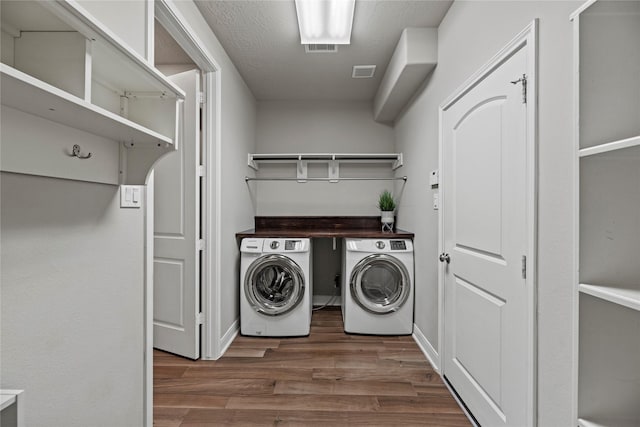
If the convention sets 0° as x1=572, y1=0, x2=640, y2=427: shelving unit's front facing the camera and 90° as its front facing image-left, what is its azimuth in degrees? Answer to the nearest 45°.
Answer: approximately 90°

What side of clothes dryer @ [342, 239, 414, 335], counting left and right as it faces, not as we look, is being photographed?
front

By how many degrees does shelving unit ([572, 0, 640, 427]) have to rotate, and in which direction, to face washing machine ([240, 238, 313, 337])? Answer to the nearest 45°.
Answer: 0° — it already faces it

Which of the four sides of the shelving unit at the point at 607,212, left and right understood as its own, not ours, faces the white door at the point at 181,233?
front

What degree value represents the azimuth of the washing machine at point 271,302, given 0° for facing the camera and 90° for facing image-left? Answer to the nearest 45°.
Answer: approximately 0°

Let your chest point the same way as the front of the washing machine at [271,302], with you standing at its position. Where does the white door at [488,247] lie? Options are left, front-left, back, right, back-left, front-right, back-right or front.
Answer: front-left

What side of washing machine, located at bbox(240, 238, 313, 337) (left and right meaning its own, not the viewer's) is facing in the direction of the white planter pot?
left

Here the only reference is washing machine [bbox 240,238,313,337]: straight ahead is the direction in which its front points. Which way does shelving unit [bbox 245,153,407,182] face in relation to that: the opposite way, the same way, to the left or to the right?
the same way

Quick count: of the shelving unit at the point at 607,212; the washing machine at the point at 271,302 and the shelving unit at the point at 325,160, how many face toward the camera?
2

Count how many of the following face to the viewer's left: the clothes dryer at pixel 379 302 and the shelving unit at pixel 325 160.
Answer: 0

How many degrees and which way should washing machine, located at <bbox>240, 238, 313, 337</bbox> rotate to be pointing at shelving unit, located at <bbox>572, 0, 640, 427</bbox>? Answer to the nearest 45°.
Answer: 0° — it already faces it

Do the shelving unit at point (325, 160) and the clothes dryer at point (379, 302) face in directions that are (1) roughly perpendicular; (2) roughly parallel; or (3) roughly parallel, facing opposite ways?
roughly parallel

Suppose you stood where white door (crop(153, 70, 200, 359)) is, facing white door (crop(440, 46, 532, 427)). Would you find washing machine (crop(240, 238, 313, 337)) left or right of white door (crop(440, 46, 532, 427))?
left

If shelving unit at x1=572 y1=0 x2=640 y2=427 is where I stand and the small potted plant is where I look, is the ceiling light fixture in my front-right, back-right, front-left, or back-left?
front-left

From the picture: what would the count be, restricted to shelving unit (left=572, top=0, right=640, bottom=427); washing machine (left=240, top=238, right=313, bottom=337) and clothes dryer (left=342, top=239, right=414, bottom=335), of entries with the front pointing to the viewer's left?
1

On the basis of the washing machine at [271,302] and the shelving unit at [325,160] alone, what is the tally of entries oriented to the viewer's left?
0

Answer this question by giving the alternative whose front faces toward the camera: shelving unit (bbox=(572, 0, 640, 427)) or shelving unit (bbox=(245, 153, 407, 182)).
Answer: shelving unit (bbox=(245, 153, 407, 182))

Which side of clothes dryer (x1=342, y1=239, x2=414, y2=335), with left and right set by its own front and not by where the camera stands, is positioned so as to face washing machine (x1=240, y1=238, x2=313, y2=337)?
right
